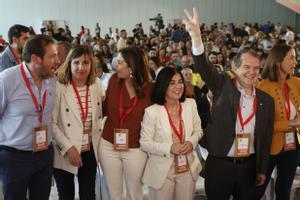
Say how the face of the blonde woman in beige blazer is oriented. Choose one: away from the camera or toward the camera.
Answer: toward the camera

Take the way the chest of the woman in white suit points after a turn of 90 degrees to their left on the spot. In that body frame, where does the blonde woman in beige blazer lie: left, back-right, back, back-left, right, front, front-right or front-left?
back-left

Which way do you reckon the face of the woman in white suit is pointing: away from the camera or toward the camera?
toward the camera

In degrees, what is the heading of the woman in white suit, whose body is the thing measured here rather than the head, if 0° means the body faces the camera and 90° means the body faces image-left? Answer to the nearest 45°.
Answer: approximately 315°
